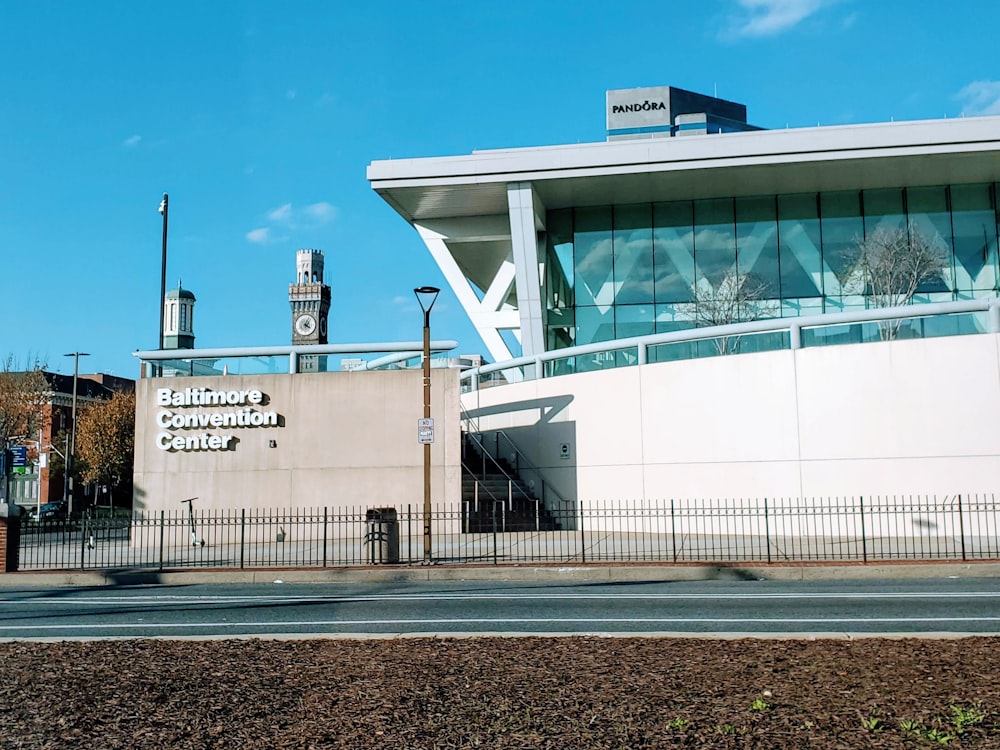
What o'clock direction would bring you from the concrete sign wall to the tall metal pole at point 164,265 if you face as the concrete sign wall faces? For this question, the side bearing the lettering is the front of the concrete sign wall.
The tall metal pole is roughly at 5 o'clock from the concrete sign wall.

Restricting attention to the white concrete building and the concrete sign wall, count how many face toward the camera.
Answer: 2

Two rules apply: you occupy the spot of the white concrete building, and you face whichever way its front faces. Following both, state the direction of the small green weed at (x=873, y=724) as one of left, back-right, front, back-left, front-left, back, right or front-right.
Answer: front

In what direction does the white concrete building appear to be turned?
toward the camera

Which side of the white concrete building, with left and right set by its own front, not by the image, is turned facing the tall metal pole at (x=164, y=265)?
right

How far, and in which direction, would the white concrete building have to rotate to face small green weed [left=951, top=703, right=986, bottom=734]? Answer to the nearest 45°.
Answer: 0° — it already faces it

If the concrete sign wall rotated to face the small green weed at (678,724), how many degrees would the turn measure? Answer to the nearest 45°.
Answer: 0° — it already faces it

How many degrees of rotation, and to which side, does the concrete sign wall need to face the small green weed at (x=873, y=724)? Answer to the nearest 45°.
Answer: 0° — it already faces it

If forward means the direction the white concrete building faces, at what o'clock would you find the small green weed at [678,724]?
The small green weed is roughly at 12 o'clock from the white concrete building.

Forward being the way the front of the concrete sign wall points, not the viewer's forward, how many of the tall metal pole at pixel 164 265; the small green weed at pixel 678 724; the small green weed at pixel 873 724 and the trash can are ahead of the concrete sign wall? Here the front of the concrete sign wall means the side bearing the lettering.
3

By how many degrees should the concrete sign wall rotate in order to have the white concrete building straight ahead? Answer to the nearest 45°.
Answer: approximately 90° to its left
